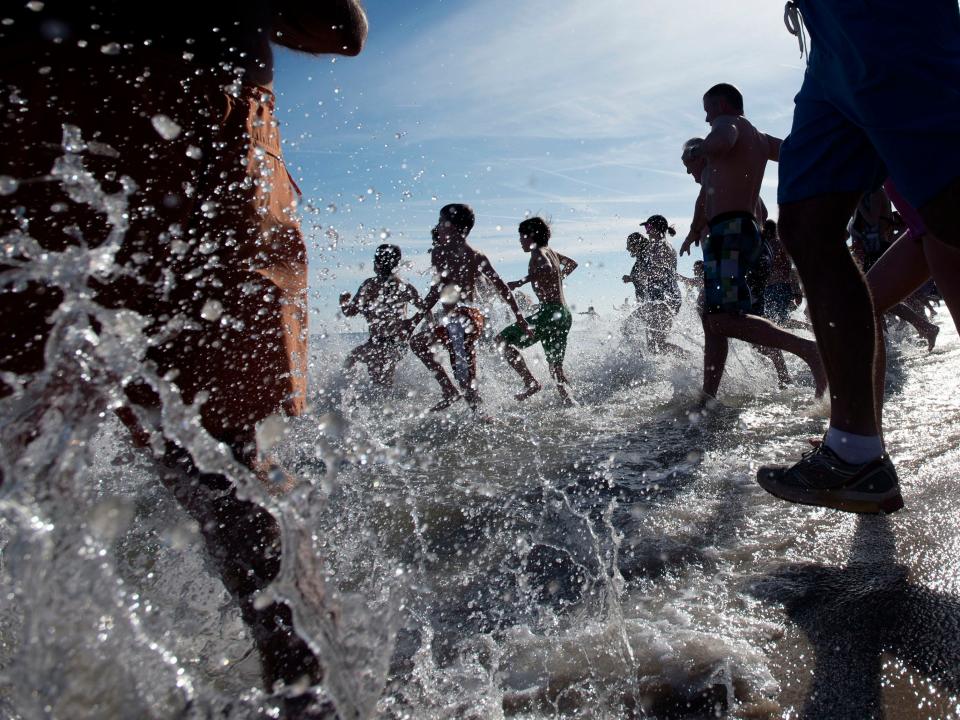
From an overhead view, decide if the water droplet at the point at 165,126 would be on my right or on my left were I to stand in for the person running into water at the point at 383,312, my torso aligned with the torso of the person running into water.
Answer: on my left

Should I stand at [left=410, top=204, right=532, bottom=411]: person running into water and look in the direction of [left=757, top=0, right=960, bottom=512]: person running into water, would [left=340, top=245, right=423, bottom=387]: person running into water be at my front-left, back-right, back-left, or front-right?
back-right

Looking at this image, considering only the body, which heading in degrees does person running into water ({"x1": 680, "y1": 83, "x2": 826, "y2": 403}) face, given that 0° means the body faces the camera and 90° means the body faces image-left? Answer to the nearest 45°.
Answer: approximately 135°
